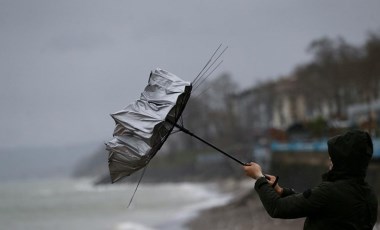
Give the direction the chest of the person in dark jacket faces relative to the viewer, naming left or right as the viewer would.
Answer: facing away from the viewer and to the left of the viewer

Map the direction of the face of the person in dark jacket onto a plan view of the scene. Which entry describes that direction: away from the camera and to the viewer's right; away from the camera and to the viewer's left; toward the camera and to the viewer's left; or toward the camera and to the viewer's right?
away from the camera and to the viewer's left
